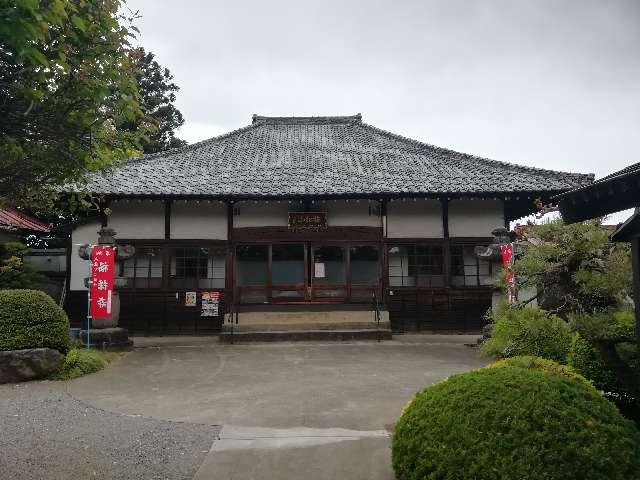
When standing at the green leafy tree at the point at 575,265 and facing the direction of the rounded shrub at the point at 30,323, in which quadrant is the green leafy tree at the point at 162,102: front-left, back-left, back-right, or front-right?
front-right

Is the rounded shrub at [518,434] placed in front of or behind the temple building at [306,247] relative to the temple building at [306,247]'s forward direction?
in front

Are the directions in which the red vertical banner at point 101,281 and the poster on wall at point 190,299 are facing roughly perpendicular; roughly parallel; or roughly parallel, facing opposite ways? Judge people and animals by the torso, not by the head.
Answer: roughly parallel

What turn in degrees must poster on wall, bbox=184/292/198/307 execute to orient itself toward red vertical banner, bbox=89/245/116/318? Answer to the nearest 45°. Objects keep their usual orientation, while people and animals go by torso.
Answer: approximately 45° to its right

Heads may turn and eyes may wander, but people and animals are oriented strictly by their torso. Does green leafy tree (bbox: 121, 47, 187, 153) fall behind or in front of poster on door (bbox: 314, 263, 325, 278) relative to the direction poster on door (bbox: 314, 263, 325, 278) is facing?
behind

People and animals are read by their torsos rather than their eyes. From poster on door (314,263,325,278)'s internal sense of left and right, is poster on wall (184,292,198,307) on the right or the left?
on its right

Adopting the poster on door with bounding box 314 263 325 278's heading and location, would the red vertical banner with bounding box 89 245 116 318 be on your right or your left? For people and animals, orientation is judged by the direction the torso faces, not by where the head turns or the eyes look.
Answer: on your right

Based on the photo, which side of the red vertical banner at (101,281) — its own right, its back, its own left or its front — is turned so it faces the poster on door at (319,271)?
left

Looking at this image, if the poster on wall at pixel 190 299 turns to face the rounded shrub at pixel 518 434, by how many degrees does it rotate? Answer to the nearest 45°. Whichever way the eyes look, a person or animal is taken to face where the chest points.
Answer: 0° — it already faces it

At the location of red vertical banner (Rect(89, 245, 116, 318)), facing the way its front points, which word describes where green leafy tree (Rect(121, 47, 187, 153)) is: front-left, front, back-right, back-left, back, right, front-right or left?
back

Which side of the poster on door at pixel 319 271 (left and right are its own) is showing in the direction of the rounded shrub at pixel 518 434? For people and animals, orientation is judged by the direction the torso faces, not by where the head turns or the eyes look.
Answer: front

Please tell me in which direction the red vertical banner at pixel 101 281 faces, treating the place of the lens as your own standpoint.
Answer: facing the viewer

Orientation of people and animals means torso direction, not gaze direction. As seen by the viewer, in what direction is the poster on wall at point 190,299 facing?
toward the camera

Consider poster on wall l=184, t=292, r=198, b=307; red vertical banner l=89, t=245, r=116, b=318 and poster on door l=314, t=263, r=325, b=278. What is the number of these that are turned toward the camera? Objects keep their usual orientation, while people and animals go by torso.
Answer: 3

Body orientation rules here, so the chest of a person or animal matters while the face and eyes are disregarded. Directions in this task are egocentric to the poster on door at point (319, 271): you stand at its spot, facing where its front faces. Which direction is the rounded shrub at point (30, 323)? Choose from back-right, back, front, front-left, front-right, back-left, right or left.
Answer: front-right
